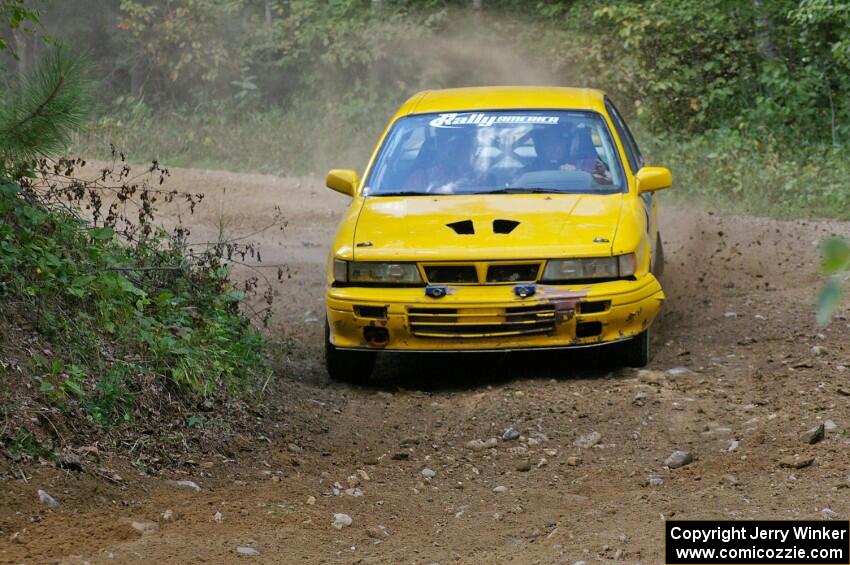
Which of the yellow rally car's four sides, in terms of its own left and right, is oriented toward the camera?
front

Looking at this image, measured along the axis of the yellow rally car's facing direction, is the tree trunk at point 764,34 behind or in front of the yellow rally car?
behind
